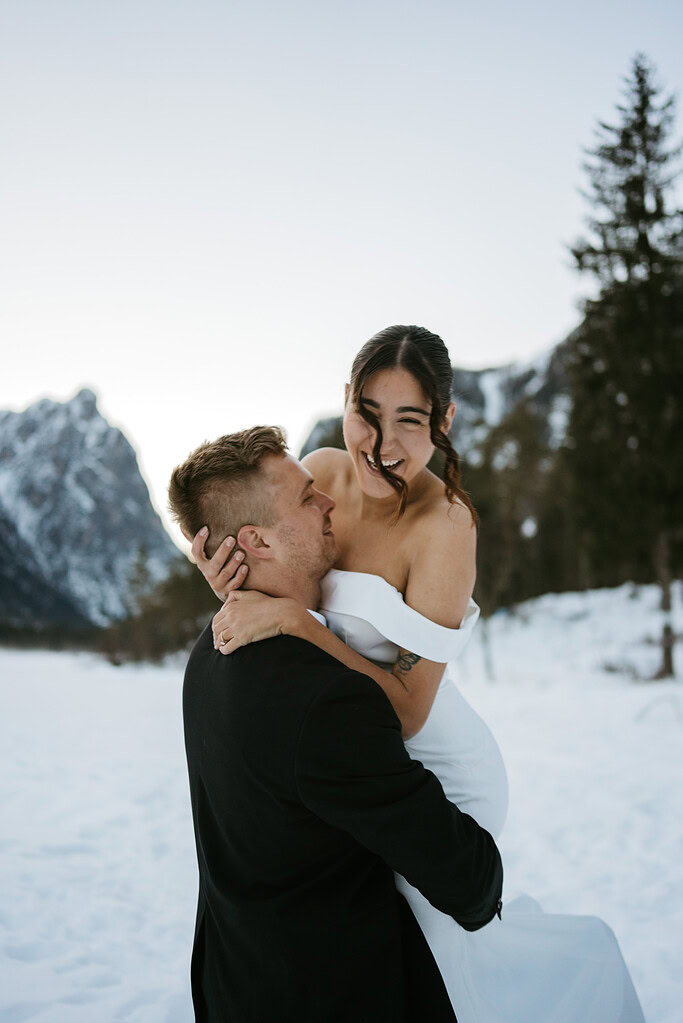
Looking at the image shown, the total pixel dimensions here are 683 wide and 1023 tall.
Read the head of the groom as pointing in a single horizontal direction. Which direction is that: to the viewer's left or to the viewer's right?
to the viewer's right

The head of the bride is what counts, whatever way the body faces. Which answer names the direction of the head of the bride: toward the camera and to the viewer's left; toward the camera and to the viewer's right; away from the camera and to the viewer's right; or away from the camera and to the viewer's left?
toward the camera and to the viewer's left

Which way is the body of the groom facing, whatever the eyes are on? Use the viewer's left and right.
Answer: facing away from the viewer and to the right of the viewer
